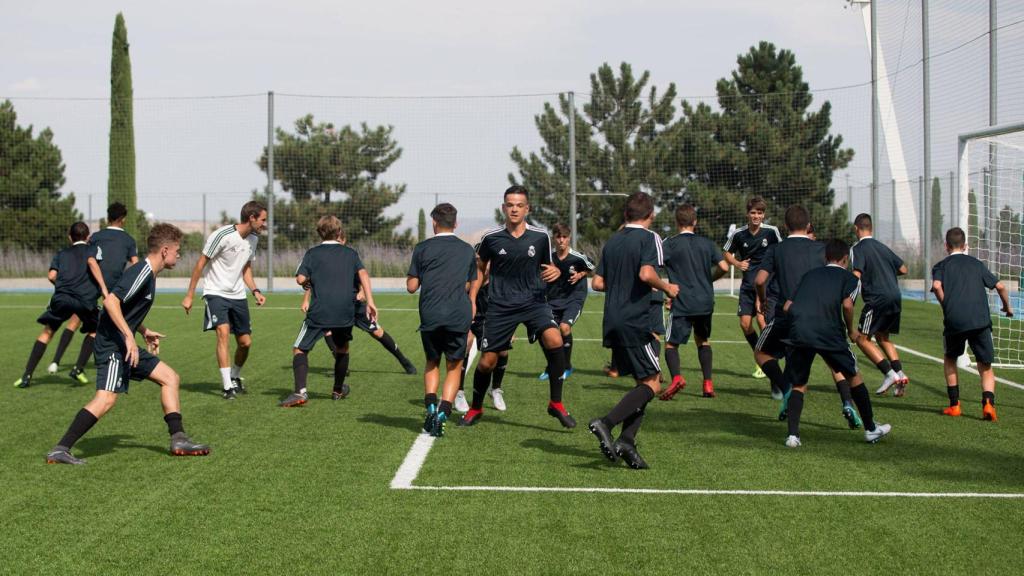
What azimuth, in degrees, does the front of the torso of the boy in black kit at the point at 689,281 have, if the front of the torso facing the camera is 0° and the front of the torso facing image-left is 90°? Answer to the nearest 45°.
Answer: approximately 180°

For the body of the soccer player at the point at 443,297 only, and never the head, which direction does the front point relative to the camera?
away from the camera

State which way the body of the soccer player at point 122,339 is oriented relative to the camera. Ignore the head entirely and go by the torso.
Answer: to the viewer's right

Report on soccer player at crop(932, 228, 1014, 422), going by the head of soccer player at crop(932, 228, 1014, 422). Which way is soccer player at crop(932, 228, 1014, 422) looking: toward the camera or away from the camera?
away from the camera

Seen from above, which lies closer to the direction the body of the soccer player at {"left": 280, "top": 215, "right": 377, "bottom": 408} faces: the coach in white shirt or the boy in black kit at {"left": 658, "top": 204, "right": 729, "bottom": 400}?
the coach in white shirt

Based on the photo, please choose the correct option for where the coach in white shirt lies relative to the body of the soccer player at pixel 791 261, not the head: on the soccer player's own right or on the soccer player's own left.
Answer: on the soccer player's own left

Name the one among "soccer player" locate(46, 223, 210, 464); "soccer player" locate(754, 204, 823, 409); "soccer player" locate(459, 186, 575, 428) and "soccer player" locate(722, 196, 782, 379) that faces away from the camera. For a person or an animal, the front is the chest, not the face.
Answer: "soccer player" locate(754, 204, 823, 409)

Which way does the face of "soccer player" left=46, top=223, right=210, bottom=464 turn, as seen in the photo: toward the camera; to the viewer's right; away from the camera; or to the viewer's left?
to the viewer's right

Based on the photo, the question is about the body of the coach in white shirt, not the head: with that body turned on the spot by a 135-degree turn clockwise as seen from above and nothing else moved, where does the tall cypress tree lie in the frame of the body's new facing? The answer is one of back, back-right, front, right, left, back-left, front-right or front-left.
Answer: right

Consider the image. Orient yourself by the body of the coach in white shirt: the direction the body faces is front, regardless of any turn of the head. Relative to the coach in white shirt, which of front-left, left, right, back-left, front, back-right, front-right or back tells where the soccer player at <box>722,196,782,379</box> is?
front-left

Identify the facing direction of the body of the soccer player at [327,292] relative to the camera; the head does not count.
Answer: away from the camera

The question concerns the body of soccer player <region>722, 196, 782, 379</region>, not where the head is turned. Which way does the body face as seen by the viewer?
toward the camera
